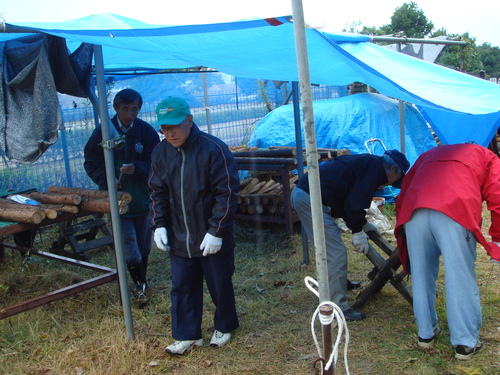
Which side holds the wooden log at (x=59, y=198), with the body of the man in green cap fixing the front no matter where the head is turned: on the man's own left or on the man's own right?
on the man's own right

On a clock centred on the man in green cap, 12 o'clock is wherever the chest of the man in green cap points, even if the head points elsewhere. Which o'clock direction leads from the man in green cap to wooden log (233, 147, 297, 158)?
The wooden log is roughly at 5 o'clock from the man in green cap.

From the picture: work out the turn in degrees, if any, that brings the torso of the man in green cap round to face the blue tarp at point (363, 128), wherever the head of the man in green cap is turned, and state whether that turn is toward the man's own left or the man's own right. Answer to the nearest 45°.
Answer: approximately 180°

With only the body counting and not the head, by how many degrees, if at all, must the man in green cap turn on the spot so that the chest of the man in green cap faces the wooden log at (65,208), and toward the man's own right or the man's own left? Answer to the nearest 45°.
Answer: approximately 90° to the man's own right

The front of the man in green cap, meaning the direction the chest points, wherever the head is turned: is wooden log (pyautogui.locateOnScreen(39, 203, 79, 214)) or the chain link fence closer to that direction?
the wooden log

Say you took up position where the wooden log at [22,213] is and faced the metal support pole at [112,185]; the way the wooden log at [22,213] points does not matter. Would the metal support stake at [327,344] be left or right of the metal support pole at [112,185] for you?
right

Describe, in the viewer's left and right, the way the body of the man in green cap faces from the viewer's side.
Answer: facing the viewer and to the left of the viewer

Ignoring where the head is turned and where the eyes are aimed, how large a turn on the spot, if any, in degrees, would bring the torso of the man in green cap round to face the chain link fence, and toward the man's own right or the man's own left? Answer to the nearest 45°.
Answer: approximately 135° to the man's own right
